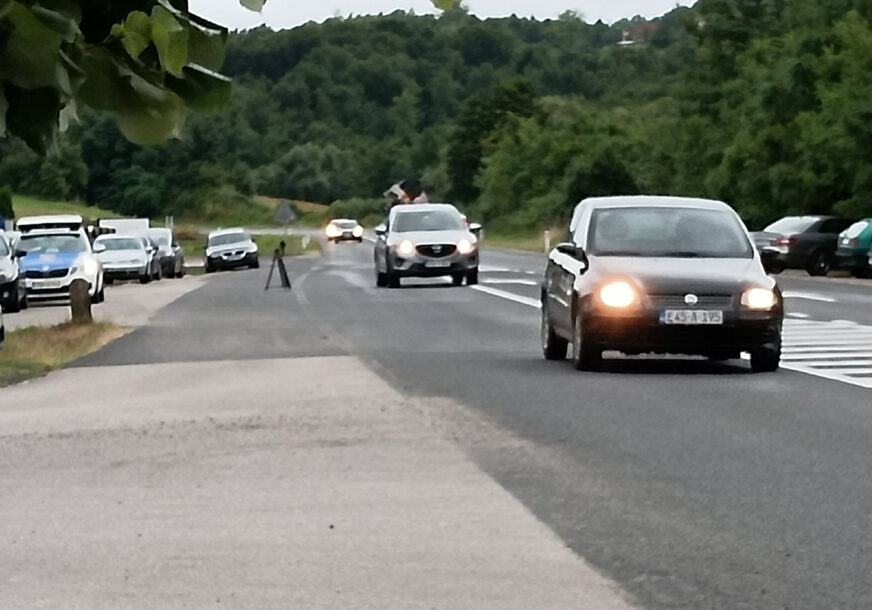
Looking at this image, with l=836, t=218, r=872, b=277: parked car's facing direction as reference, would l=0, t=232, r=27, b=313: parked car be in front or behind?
behind

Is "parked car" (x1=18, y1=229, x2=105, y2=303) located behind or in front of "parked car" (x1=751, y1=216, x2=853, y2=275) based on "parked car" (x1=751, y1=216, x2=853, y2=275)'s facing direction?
behind

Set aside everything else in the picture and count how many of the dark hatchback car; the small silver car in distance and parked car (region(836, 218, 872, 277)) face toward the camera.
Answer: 2

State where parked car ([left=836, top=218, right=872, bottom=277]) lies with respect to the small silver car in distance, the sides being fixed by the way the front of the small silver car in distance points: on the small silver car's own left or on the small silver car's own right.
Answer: on the small silver car's own left

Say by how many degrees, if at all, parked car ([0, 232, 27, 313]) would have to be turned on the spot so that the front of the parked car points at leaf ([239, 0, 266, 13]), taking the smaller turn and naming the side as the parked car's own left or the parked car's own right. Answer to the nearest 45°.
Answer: approximately 45° to the parked car's own left

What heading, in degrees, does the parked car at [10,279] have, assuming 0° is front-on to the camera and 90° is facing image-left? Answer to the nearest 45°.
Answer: approximately 45°

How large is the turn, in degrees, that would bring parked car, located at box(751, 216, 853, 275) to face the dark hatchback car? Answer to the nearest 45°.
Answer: approximately 135° to its right

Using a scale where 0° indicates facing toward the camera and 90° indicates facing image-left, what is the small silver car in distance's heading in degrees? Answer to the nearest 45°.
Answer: approximately 0°

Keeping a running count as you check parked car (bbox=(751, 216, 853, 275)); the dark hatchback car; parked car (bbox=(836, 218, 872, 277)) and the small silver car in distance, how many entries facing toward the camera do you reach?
2
